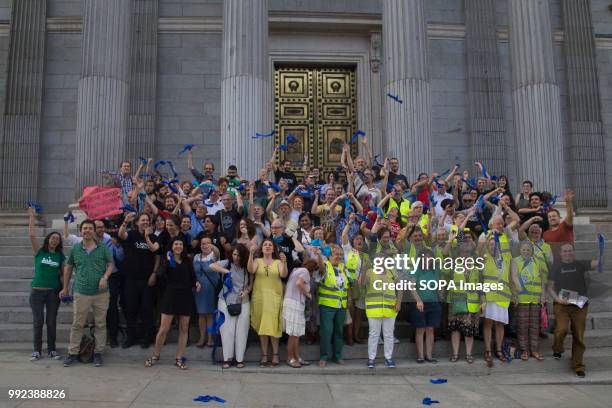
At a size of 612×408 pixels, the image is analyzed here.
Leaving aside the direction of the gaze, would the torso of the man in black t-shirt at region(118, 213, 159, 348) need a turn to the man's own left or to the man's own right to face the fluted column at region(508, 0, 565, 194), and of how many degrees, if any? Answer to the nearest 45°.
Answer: approximately 90° to the man's own left

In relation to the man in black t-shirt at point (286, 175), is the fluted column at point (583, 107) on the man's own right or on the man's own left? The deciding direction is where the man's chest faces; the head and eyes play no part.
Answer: on the man's own left

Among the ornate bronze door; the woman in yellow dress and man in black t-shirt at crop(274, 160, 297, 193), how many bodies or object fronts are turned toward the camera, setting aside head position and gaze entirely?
3

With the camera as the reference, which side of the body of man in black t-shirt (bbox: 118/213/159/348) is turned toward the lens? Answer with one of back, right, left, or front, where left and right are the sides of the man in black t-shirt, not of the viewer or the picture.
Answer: front

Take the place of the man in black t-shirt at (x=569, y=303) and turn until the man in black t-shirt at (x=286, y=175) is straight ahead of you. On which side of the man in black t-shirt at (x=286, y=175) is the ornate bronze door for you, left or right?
right

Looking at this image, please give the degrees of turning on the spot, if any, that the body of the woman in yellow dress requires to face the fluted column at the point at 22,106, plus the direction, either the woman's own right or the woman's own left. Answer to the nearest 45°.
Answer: approximately 135° to the woman's own right

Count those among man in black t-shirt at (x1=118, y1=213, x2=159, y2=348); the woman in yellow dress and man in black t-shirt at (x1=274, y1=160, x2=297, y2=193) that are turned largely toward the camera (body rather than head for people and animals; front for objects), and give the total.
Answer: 3

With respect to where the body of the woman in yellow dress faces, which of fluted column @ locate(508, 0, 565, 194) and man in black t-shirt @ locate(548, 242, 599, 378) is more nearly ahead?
the man in black t-shirt

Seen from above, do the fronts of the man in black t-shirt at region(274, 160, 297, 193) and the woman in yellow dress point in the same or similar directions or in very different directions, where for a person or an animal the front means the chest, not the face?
same or similar directions

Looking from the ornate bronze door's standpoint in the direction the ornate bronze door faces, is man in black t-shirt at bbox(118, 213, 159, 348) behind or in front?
in front

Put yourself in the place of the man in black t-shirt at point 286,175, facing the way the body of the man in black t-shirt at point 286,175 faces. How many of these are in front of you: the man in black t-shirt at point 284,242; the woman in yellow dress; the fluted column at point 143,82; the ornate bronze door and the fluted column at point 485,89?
2

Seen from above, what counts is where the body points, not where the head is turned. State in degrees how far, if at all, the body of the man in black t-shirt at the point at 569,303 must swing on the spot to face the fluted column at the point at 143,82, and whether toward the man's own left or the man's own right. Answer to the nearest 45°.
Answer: approximately 90° to the man's own right

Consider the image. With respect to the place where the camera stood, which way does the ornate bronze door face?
facing the viewer
